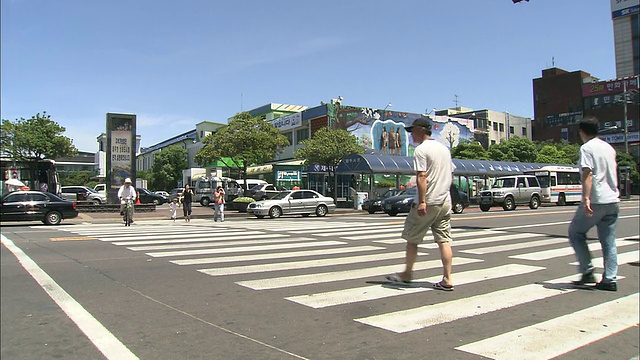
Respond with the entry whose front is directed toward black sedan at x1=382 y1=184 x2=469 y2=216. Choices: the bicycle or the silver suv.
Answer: the silver suv

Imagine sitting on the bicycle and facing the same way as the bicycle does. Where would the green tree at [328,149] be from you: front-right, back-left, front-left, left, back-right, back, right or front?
back-left

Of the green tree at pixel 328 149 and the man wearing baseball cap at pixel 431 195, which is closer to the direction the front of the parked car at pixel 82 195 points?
the green tree

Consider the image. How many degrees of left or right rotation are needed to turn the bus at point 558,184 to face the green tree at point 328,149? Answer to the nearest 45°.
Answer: approximately 45° to its right

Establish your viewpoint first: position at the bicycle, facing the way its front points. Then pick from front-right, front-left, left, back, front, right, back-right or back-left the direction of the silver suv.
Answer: left

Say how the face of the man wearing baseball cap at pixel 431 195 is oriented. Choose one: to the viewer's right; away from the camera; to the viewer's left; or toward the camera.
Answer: to the viewer's left

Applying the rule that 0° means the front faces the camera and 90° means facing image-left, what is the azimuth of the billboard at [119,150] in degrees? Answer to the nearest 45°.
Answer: approximately 0°

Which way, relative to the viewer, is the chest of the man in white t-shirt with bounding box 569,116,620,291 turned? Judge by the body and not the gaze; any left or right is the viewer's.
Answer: facing away from the viewer and to the left of the viewer

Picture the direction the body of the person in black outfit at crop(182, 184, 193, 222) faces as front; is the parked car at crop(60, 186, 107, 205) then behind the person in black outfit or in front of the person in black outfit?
behind

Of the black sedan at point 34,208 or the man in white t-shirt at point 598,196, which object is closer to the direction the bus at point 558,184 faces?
the black sedan

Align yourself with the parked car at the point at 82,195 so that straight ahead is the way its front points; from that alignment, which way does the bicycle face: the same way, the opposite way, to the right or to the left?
to the right
